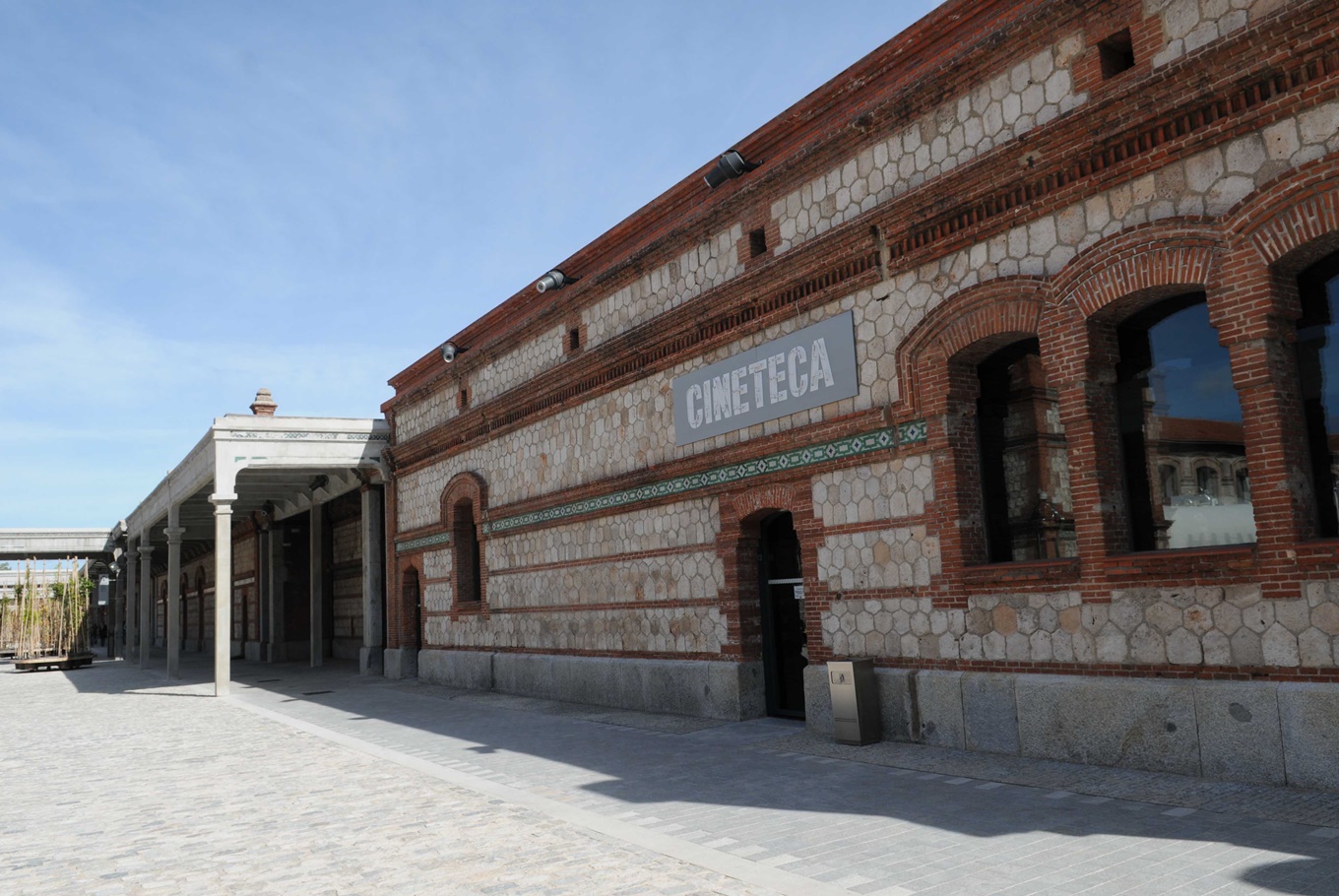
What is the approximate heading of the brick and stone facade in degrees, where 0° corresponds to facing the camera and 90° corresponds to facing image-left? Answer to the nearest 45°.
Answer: approximately 45°

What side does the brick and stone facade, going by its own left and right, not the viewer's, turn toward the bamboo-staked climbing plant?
right

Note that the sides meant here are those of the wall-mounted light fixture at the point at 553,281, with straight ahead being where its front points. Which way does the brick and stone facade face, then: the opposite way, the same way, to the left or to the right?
the same way

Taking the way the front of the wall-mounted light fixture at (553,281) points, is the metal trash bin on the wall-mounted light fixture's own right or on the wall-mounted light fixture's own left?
on the wall-mounted light fixture's own left

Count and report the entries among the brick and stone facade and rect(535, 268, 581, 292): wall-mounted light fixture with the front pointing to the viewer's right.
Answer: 0

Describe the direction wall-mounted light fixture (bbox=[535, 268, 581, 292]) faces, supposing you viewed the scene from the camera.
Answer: facing the viewer and to the left of the viewer
